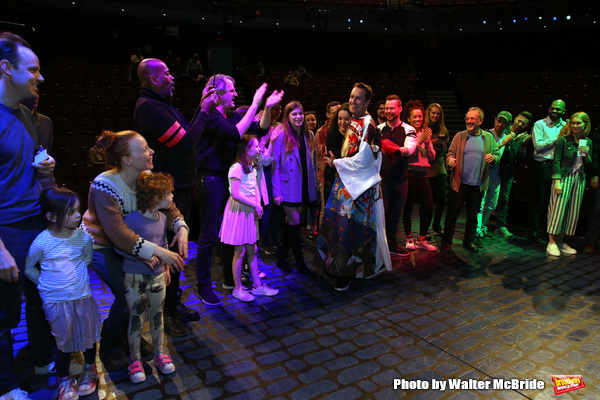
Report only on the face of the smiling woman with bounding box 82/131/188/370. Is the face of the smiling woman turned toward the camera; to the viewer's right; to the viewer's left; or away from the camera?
to the viewer's right

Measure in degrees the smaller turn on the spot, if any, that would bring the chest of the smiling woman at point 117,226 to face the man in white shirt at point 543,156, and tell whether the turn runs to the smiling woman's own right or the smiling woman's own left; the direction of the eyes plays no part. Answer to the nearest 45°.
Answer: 0° — they already face them

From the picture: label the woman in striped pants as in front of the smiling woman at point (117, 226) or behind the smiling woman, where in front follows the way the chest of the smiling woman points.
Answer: in front

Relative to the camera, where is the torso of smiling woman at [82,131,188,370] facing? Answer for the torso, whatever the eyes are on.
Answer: to the viewer's right
